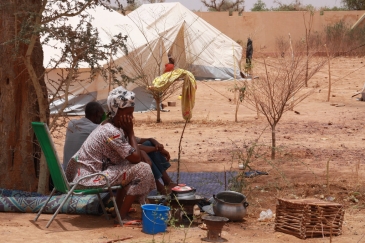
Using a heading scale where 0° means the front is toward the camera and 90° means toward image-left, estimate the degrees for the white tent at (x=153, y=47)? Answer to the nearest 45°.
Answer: approximately 315°

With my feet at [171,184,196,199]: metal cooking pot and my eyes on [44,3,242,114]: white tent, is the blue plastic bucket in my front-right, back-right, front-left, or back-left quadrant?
back-left

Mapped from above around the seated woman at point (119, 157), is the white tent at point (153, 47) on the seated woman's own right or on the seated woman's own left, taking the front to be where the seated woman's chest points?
on the seated woman's own left

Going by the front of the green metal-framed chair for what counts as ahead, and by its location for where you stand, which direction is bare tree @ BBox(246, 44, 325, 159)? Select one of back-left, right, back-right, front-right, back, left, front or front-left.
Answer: front-left

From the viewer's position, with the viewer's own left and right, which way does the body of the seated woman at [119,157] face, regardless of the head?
facing to the right of the viewer

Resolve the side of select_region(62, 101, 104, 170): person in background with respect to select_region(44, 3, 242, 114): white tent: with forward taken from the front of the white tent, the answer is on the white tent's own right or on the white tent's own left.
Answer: on the white tent's own right

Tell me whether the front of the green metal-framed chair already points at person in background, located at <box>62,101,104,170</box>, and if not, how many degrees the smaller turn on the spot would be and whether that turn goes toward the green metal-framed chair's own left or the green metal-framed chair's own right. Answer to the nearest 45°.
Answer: approximately 90° to the green metal-framed chair's own left

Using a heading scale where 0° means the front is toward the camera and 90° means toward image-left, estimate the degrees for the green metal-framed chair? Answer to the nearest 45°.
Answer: approximately 270°

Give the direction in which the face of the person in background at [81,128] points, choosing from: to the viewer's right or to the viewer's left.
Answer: to the viewer's right

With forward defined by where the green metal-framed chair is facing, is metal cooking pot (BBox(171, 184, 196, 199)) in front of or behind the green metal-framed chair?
in front

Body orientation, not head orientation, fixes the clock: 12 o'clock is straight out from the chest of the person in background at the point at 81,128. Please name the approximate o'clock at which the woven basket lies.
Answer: The woven basket is roughly at 3 o'clock from the person in background.

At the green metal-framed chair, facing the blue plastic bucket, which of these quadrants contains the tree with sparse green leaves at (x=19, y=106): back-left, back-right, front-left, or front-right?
back-left

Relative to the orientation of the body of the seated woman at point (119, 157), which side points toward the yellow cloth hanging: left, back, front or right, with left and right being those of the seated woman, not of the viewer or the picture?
left
